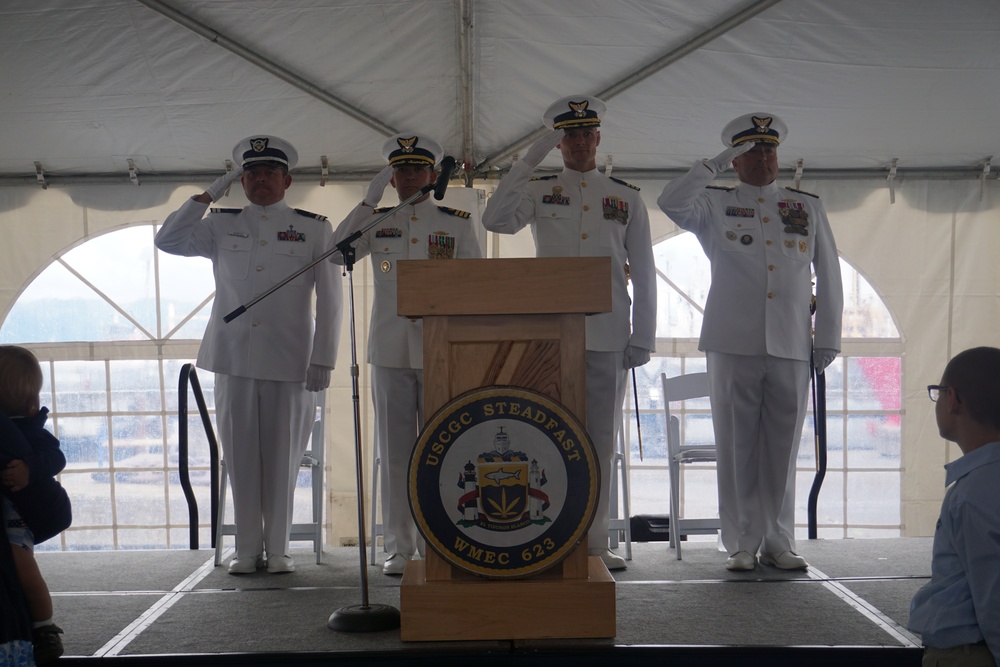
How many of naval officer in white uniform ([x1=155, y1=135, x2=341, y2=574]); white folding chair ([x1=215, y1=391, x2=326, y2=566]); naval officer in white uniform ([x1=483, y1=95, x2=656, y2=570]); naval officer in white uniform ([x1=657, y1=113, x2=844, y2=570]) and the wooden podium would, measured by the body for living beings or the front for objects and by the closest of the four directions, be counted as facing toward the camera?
5

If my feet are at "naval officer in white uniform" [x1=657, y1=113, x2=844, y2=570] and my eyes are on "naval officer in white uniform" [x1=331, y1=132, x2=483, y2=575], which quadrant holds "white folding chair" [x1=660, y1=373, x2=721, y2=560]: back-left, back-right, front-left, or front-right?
front-right

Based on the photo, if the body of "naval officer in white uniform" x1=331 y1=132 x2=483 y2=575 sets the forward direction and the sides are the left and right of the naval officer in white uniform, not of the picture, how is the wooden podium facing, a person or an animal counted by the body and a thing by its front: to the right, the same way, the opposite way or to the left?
the same way

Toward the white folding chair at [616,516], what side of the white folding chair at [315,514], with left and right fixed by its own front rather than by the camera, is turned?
left

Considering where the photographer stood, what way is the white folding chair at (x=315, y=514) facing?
facing the viewer

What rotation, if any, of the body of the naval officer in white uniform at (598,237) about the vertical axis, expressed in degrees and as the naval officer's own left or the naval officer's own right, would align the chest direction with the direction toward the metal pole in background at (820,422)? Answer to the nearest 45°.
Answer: approximately 135° to the naval officer's own left

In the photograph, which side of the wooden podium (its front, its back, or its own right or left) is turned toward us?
front

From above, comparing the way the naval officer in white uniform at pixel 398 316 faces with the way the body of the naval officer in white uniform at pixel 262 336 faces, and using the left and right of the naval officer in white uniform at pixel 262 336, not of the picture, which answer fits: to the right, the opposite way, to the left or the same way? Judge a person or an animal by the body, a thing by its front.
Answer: the same way

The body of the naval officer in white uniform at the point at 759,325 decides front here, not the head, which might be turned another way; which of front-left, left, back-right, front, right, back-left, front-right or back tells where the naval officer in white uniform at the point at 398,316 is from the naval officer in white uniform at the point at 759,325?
right

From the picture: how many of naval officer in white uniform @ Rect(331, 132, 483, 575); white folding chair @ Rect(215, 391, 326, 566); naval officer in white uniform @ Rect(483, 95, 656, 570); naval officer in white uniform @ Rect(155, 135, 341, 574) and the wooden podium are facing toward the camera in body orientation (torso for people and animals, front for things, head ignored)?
5

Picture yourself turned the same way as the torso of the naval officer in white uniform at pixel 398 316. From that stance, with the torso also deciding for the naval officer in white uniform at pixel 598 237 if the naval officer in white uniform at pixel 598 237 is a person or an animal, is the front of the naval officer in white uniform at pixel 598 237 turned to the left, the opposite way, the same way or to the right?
the same way

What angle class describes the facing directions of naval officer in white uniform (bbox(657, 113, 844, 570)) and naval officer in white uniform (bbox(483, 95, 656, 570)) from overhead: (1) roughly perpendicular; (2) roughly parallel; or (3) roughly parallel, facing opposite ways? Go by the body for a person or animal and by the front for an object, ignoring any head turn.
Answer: roughly parallel

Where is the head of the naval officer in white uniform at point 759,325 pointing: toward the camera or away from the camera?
toward the camera

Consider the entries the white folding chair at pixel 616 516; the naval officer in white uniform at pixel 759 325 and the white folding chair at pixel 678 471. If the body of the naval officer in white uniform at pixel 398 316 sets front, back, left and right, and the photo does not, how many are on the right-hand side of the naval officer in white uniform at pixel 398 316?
0

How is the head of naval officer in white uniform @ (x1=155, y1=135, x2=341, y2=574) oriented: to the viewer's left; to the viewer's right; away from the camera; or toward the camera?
toward the camera

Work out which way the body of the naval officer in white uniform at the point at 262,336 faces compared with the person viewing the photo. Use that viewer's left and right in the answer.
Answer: facing the viewer
